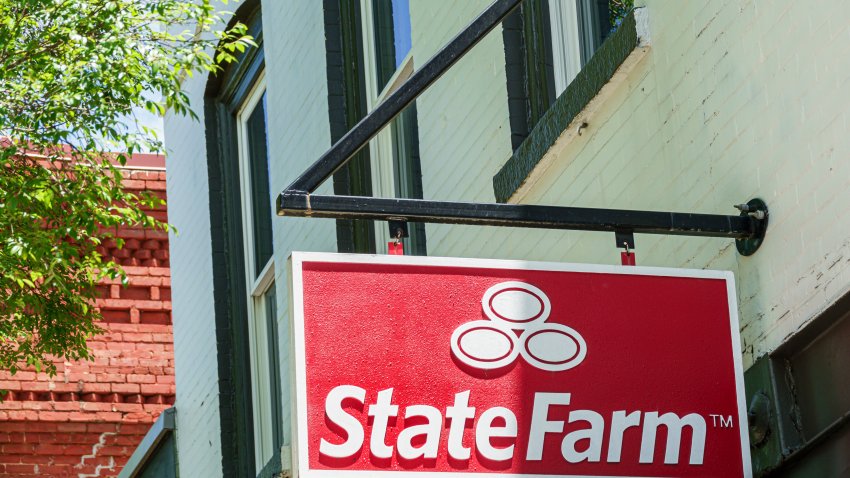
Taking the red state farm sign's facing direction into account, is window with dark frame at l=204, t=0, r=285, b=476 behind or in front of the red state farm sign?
behind

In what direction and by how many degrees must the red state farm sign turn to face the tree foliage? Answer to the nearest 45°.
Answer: approximately 135° to its right

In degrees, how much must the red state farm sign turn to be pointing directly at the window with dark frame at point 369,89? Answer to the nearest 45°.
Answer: approximately 180°

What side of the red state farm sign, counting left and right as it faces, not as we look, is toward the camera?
front
